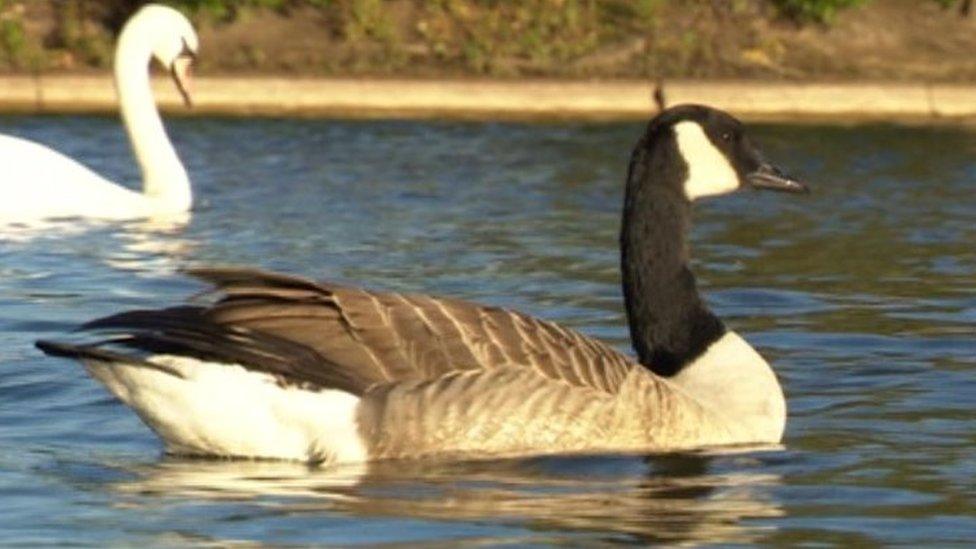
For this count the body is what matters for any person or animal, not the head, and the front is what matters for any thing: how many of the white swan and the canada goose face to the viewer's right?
2

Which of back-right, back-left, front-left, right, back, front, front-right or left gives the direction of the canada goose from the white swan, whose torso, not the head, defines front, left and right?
right

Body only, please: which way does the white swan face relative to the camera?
to the viewer's right

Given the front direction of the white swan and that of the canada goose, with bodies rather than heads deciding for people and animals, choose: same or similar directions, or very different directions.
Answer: same or similar directions

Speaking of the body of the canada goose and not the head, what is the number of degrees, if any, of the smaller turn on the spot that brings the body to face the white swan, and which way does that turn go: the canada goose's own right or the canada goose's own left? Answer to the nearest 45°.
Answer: approximately 90° to the canada goose's own left

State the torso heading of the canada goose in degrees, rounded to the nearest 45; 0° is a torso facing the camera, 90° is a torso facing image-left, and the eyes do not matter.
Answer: approximately 270°
